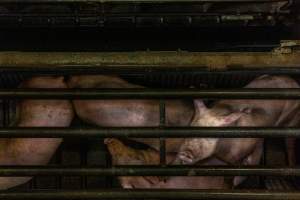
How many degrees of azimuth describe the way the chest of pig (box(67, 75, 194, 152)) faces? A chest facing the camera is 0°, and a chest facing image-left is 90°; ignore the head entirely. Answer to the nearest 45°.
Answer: approximately 270°
